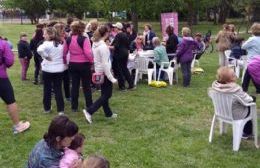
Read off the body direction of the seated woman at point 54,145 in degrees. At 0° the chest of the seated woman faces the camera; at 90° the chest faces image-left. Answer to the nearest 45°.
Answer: approximately 270°

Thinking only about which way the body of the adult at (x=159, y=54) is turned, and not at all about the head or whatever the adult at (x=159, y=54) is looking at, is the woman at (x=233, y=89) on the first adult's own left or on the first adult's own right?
on the first adult's own left

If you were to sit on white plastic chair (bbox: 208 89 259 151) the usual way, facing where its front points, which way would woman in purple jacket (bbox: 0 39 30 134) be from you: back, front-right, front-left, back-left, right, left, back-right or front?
back-left

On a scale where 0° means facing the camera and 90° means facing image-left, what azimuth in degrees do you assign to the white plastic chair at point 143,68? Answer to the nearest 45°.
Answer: approximately 225°

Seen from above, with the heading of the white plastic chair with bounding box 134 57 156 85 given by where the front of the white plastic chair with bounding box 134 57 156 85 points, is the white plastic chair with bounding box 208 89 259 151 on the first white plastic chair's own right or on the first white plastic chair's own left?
on the first white plastic chair's own right

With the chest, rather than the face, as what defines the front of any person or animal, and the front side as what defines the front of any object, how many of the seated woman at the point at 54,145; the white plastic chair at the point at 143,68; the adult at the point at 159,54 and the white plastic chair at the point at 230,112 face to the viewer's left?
1
